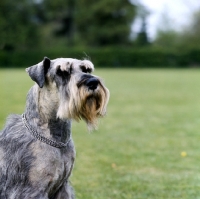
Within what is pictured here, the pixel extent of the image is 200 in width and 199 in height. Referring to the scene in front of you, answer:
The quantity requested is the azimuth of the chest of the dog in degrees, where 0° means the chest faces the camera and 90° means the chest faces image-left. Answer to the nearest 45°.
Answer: approximately 315°
